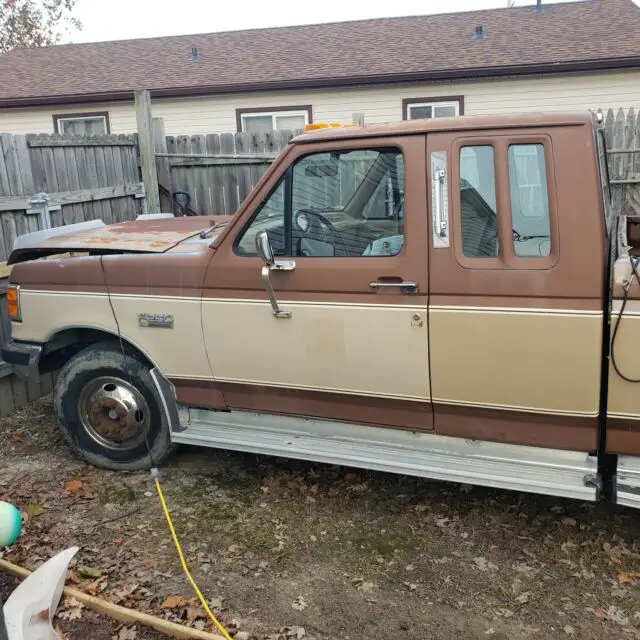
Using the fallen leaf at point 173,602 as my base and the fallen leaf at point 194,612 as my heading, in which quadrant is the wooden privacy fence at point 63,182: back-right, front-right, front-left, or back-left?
back-left

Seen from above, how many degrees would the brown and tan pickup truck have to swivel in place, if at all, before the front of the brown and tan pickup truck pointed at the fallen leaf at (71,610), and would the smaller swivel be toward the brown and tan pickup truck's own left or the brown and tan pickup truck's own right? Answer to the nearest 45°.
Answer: approximately 45° to the brown and tan pickup truck's own left

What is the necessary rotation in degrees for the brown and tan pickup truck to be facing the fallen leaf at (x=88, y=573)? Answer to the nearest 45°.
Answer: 0° — it already faces it

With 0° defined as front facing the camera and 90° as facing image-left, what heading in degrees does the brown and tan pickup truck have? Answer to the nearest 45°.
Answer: approximately 90°

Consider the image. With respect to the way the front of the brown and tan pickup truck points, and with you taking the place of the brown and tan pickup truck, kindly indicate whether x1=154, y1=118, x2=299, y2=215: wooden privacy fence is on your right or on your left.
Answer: on your right

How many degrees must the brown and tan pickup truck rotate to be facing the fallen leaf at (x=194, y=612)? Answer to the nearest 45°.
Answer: approximately 45° to its left

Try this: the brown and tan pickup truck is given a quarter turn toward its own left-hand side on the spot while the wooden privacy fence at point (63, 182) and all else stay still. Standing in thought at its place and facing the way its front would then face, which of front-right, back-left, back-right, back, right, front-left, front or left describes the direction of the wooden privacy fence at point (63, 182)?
back-right
